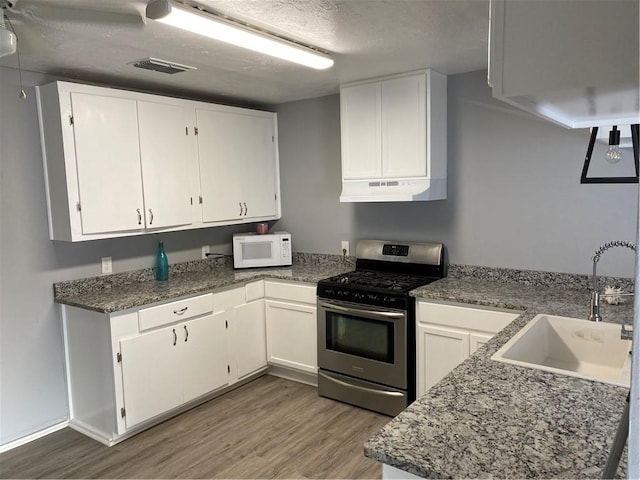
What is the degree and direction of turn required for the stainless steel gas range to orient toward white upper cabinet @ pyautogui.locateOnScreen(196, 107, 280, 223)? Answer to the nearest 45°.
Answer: approximately 90° to its right

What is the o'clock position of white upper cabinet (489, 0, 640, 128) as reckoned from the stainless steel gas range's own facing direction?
The white upper cabinet is roughly at 10 o'clock from the stainless steel gas range.

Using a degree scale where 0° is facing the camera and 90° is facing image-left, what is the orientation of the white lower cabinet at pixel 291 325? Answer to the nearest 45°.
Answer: approximately 45°

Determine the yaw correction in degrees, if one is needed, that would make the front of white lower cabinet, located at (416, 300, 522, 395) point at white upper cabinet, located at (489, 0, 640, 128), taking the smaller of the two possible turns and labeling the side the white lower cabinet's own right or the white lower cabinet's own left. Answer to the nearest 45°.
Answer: approximately 45° to the white lower cabinet's own left

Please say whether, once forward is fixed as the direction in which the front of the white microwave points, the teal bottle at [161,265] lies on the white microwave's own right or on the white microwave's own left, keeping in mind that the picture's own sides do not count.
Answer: on the white microwave's own right
